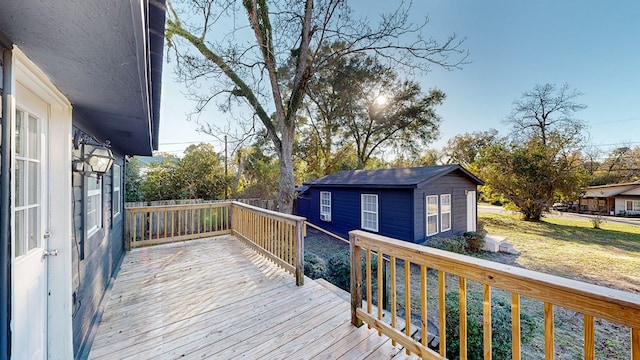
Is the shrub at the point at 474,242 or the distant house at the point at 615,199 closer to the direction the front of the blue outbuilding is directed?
the shrub

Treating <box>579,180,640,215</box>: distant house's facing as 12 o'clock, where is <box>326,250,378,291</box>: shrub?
The shrub is roughly at 12 o'clock from the distant house.

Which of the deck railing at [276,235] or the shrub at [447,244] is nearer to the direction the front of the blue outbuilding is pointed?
the shrub

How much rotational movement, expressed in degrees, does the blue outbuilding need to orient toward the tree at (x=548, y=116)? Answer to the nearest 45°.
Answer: approximately 90° to its left

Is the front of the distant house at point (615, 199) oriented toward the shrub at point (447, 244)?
yes

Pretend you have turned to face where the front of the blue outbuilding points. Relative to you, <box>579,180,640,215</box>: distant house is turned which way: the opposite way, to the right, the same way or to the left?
to the right

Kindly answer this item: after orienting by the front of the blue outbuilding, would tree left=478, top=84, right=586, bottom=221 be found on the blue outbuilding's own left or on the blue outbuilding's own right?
on the blue outbuilding's own left

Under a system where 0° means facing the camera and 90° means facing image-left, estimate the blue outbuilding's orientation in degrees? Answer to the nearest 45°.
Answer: approximately 315°
